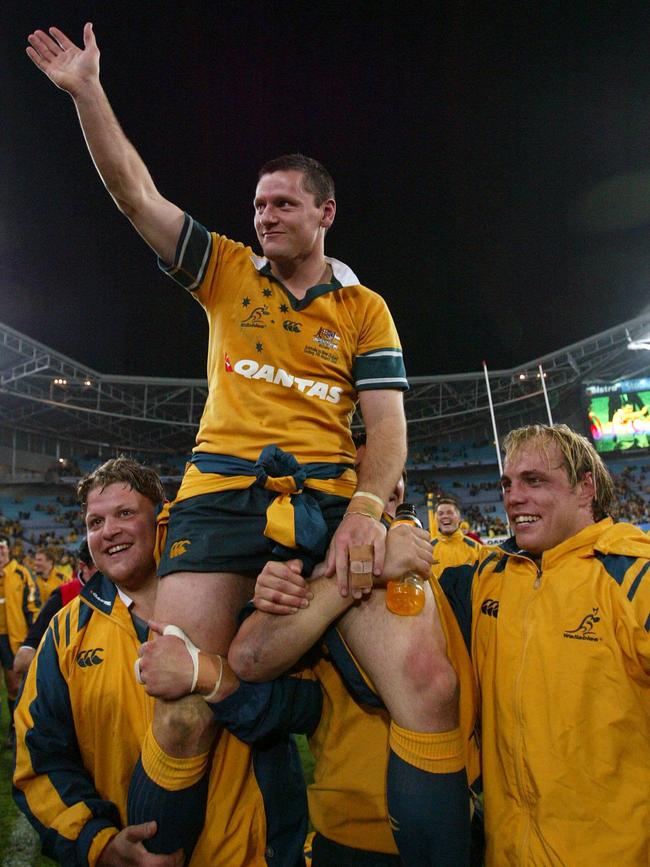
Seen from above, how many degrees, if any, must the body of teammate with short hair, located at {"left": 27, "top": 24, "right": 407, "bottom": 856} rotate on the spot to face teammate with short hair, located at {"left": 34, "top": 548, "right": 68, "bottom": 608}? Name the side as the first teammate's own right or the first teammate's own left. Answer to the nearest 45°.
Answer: approximately 180°

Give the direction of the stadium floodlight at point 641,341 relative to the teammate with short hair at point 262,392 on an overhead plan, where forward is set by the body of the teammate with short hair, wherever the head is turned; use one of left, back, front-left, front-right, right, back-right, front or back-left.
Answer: back-left

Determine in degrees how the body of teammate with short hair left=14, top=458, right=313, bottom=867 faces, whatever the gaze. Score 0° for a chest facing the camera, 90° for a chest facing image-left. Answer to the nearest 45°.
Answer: approximately 0°

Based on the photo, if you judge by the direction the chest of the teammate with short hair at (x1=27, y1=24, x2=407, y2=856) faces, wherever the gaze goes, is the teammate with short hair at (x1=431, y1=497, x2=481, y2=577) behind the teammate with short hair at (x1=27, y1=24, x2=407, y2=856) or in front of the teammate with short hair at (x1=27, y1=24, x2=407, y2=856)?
behind

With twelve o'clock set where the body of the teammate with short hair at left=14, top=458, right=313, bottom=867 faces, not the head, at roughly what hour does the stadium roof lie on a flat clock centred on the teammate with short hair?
The stadium roof is roughly at 6 o'clock from the teammate with short hair.

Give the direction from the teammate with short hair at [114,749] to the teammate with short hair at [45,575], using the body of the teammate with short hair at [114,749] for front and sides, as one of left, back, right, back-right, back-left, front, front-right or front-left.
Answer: back

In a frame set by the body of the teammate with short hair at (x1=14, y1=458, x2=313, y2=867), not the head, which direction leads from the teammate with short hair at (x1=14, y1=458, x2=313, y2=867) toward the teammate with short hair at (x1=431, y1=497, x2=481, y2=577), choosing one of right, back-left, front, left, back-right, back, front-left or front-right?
back-left
